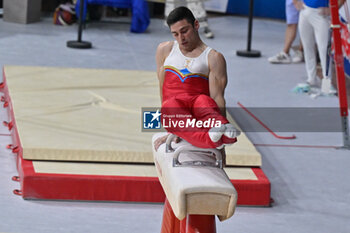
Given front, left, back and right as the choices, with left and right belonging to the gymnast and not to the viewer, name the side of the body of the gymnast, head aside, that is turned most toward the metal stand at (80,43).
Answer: back

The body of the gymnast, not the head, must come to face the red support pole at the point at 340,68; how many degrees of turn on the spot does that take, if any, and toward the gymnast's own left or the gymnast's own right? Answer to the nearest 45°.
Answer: approximately 135° to the gymnast's own left

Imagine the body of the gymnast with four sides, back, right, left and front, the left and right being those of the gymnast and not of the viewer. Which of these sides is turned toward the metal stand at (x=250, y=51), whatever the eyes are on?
back

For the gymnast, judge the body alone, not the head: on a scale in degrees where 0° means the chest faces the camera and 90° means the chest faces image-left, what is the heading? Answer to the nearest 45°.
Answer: approximately 0°
